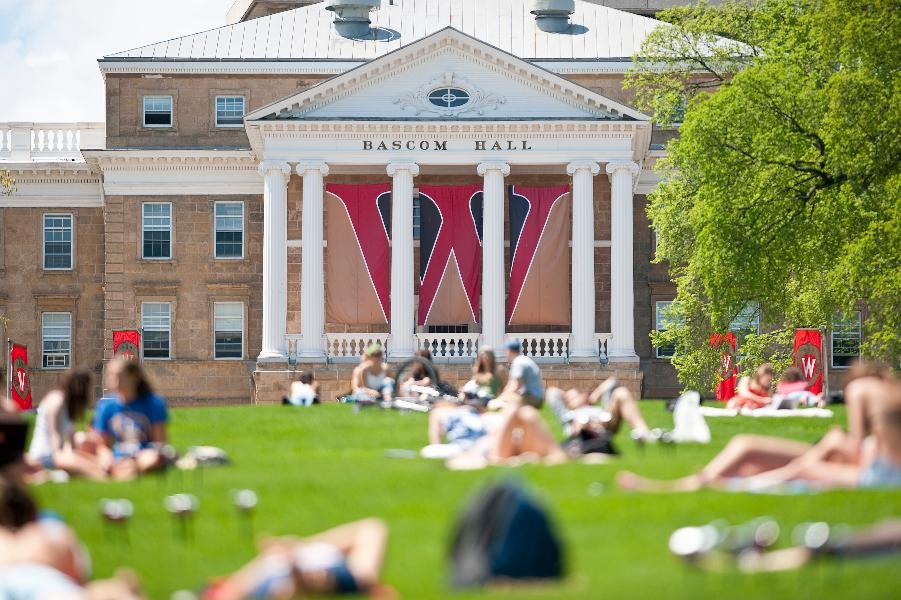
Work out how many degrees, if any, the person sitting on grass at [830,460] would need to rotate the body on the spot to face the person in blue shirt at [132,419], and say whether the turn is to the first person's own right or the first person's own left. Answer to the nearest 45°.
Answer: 0° — they already face them

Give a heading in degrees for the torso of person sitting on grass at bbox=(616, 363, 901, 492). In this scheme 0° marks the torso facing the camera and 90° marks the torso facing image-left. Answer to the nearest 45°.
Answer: approximately 90°

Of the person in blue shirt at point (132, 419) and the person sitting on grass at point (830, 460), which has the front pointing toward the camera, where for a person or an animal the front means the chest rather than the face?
the person in blue shirt

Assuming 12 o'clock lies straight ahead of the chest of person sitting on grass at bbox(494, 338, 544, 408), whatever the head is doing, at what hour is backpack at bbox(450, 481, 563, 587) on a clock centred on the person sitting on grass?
The backpack is roughly at 9 o'clock from the person sitting on grass.

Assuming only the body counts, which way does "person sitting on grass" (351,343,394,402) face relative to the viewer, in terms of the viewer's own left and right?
facing the viewer

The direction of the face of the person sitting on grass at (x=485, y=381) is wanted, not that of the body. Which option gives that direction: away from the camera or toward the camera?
toward the camera

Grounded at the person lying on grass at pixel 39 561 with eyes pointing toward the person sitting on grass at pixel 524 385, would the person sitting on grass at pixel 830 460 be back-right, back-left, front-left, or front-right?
front-right

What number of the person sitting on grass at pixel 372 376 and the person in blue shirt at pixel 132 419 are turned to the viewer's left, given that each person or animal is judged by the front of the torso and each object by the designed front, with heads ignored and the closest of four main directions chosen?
0

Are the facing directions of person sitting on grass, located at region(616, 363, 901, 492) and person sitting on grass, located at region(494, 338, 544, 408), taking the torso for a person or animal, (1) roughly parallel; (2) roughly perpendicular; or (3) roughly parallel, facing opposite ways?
roughly parallel

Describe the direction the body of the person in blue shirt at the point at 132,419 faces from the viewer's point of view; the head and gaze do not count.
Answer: toward the camera

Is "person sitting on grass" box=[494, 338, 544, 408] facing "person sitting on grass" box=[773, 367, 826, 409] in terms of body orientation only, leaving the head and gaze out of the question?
no

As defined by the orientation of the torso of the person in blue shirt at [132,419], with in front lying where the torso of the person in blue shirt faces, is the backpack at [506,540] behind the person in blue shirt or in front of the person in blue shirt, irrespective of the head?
in front

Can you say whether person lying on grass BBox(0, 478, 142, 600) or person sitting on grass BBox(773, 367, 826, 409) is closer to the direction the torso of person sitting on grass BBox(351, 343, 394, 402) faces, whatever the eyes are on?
the person lying on grass

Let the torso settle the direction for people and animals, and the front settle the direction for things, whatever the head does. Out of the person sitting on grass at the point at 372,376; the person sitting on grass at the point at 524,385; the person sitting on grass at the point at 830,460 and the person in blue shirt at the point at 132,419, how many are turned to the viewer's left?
2

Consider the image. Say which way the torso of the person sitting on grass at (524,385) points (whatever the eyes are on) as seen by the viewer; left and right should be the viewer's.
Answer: facing to the left of the viewer
